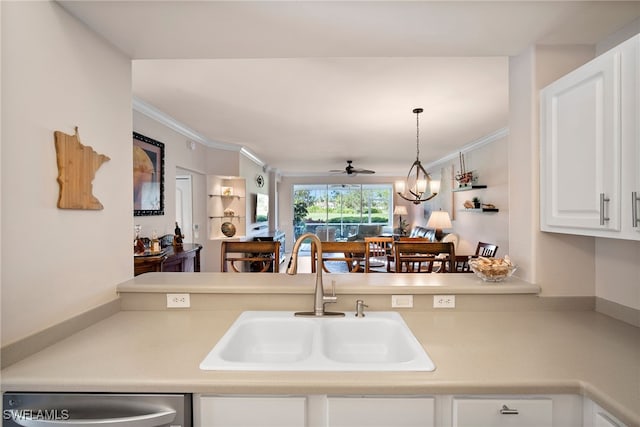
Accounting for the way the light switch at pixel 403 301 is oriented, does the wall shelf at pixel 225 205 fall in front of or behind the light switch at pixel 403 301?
behind

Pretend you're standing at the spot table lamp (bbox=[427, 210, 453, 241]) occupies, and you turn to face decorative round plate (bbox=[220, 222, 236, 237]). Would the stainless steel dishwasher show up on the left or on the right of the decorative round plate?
left

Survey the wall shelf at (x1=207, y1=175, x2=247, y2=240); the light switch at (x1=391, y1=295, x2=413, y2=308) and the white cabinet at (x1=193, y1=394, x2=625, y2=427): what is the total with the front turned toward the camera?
3

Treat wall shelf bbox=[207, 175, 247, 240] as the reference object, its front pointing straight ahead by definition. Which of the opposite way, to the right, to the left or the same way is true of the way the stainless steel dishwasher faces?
the same way

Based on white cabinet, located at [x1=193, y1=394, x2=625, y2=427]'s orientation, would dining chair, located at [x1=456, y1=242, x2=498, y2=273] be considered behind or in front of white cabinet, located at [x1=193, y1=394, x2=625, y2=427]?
behind

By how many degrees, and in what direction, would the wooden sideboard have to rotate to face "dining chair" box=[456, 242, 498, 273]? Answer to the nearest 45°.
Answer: approximately 45° to its left

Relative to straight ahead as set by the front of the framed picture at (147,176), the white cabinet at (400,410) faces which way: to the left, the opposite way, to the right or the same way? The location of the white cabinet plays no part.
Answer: to the right

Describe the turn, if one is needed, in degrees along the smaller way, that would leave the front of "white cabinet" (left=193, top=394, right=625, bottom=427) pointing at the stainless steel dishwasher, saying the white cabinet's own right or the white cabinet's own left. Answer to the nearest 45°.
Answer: approximately 90° to the white cabinet's own right

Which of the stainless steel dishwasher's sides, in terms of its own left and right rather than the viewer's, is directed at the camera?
front

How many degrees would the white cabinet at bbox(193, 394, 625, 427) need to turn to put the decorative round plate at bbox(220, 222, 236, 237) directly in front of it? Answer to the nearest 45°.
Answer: approximately 135° to its right

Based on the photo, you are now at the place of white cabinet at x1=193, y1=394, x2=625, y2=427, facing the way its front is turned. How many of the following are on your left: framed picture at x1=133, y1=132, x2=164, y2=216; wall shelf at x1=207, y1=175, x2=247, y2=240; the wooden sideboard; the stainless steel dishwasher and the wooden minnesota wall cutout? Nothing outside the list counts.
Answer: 0

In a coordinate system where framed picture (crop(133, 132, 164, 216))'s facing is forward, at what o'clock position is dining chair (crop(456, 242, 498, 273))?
The dining chair is roughly at 11 o'clock from the framed picture.

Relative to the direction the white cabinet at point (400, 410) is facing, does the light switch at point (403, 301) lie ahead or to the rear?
to the rear

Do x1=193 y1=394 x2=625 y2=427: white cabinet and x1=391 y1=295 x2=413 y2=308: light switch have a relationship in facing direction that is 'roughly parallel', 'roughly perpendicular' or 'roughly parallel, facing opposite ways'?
roughly parallel

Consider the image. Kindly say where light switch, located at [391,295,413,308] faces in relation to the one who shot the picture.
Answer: facing the viewer

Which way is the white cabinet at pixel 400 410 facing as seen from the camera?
toward the camera

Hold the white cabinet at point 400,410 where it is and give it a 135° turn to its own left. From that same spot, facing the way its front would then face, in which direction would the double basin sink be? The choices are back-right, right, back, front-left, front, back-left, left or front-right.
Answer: left
